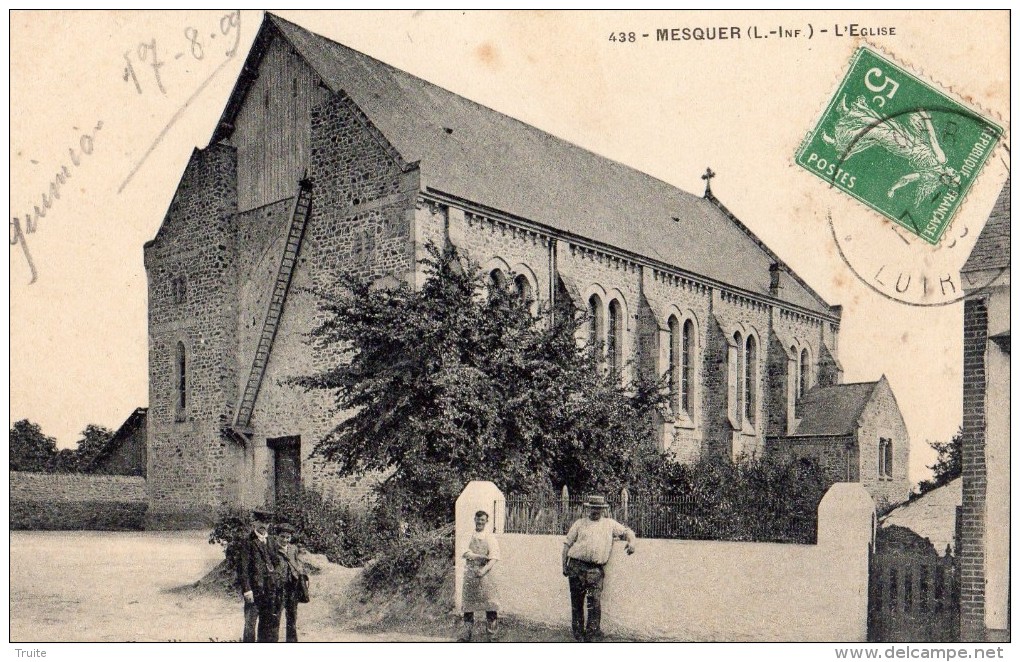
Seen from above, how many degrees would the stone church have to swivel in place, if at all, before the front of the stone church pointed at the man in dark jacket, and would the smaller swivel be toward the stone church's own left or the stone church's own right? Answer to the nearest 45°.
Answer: approximately 45° to the stone church's own left

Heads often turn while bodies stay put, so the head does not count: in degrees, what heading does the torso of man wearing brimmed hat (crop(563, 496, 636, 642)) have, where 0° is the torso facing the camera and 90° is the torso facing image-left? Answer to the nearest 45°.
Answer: approximately 0°

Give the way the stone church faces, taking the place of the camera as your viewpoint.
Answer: facing the viewer and to the left of the viewer

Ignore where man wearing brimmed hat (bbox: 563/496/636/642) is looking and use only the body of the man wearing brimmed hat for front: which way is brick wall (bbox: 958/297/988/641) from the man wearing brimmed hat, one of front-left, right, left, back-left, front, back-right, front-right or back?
left

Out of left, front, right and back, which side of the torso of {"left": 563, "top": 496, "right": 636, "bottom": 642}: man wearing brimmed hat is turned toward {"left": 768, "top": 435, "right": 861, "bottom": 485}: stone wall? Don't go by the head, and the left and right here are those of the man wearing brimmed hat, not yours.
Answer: back

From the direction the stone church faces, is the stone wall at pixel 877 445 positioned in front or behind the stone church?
behind

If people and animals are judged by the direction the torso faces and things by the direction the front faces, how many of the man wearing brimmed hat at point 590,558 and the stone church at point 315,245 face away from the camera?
0

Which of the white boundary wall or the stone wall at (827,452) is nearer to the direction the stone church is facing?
the white boundary wall

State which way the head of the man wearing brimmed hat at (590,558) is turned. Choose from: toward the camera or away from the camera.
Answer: toward the camera
